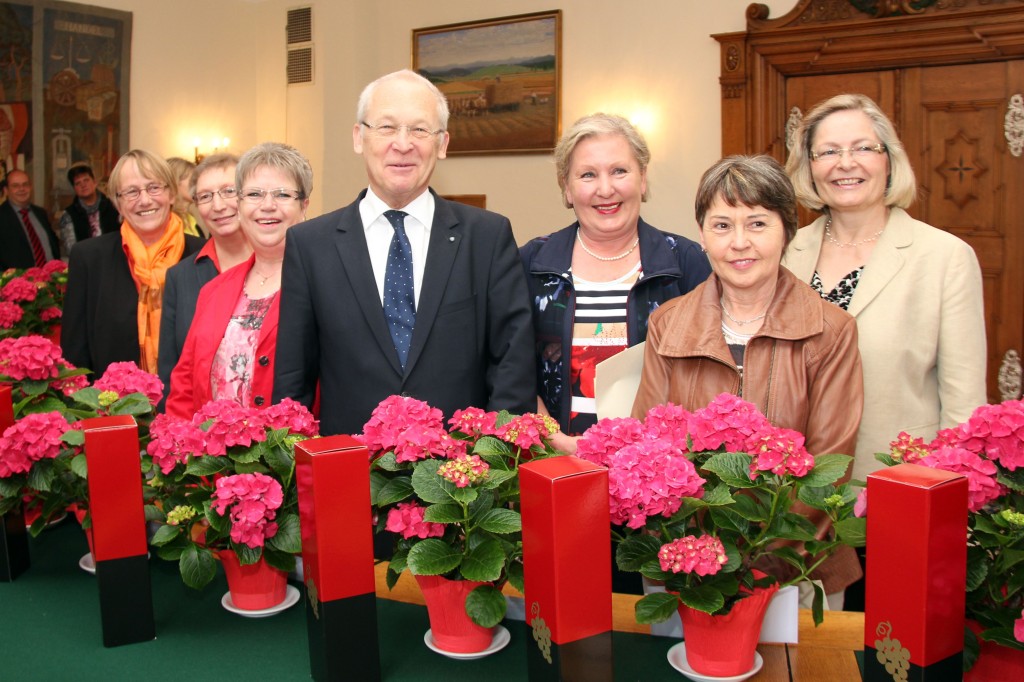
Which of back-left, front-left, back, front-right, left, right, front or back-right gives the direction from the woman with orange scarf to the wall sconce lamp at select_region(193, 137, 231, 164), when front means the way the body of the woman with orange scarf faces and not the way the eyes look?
back-left

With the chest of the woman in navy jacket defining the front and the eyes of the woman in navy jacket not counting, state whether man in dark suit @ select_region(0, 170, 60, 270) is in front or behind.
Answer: behind

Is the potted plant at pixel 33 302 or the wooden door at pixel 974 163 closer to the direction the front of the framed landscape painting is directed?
the potted plant

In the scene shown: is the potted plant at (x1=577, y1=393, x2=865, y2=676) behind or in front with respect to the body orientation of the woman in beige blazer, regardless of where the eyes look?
in front

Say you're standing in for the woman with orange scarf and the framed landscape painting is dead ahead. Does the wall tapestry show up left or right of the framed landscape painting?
left

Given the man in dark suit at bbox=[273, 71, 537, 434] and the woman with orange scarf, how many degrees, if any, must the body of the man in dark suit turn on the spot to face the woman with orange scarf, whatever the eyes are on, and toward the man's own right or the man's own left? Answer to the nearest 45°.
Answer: approximately 135° to the man's own right

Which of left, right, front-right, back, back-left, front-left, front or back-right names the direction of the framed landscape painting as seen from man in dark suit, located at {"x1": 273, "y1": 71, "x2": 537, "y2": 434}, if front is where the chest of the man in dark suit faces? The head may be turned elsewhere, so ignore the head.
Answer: back

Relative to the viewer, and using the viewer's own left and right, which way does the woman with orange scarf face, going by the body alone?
facing the viewer and to the right of the viewer

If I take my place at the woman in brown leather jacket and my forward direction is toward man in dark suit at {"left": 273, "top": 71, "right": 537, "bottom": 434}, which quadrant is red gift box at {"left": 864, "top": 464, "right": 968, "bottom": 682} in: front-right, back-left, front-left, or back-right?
back-left
